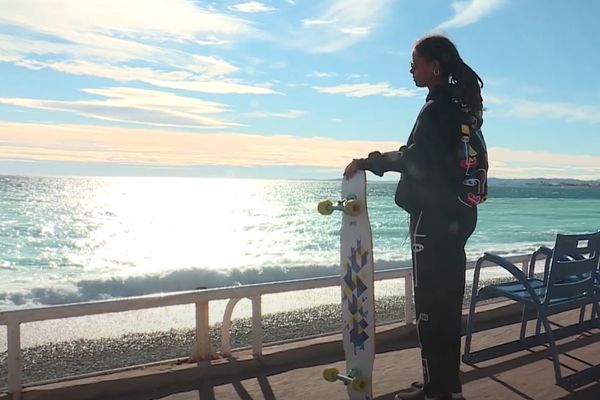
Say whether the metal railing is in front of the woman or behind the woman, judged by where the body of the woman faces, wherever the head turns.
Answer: in front

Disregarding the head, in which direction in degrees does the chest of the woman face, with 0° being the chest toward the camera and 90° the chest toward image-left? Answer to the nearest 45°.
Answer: approximately 90°

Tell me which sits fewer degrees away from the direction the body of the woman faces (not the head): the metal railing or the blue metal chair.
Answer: the metal railing

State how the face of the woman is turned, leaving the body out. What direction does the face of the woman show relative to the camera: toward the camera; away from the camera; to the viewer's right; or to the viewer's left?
to the viewer's left

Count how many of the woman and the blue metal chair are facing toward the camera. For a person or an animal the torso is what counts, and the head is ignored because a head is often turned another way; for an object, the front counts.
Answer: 0

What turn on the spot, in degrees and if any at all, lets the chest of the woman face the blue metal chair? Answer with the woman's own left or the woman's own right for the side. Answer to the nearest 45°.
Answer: approximately 135° to the woman's own right

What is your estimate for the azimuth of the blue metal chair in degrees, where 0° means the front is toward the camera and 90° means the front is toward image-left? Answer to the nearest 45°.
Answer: approximately 135°
